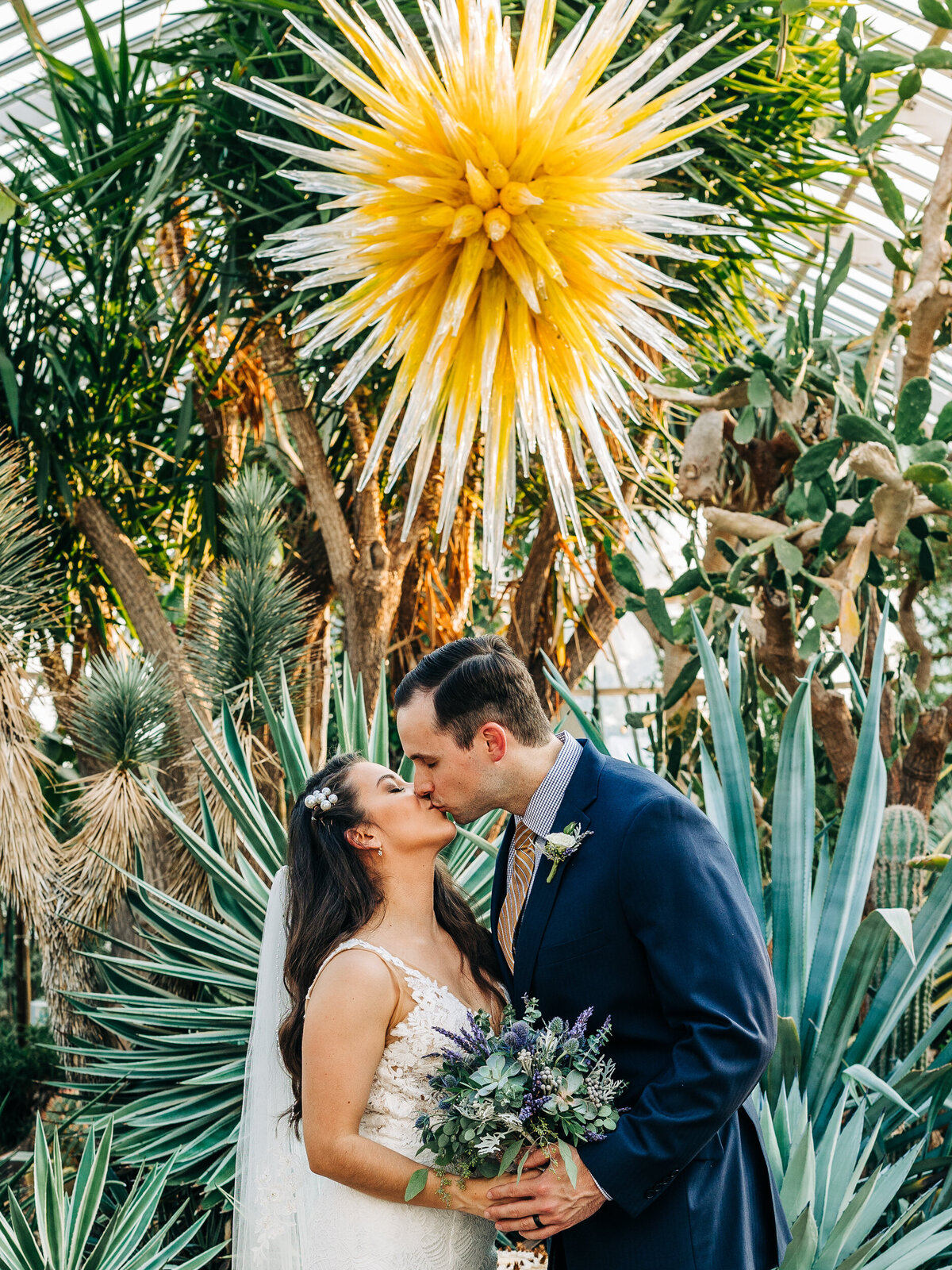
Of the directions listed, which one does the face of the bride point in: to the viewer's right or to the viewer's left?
to the viewer's right

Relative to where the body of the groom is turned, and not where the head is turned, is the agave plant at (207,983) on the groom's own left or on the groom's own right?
on the groom's own right

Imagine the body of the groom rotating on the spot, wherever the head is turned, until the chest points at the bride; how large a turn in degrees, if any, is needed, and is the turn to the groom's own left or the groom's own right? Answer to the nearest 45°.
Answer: approximately 45° to the groom's own right

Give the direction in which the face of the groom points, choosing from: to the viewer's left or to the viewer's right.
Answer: to the viewer's left

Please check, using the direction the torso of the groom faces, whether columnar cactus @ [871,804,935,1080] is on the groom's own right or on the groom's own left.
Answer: on the groom's own right

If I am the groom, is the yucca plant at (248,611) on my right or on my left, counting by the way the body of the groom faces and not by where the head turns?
on my right

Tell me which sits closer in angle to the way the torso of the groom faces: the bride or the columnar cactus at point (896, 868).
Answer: the bride

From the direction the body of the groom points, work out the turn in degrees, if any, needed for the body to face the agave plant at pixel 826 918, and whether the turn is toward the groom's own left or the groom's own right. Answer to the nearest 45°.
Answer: approximately 135° to the groom's own right

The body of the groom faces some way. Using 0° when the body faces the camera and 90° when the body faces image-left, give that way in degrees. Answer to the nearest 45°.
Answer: approximately 90°
